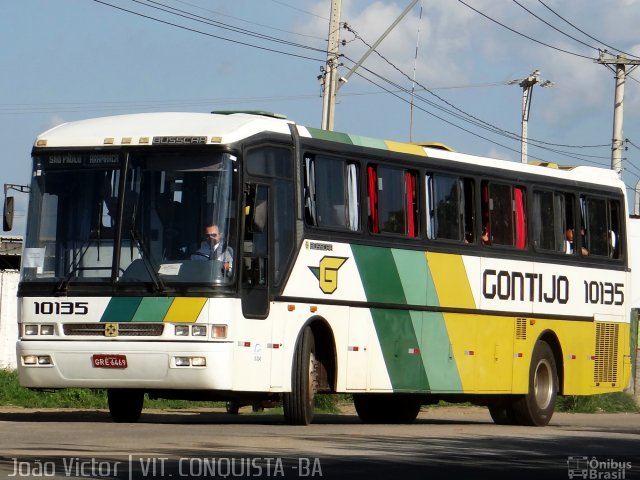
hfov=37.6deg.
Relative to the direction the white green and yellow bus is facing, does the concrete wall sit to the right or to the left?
on its right

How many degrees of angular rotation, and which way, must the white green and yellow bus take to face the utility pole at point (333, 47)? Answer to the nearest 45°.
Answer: approximately 135° to its right

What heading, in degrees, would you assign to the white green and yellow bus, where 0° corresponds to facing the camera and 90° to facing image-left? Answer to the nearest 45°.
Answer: approximately 45°

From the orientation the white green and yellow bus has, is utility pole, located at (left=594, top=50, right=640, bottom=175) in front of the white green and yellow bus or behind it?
behind

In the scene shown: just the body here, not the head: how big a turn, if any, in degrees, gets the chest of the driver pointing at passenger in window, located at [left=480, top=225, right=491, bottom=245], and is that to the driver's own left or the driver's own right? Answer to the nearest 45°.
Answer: approximately 180°

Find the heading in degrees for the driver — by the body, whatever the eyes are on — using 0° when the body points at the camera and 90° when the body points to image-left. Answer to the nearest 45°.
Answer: approximately 45°
